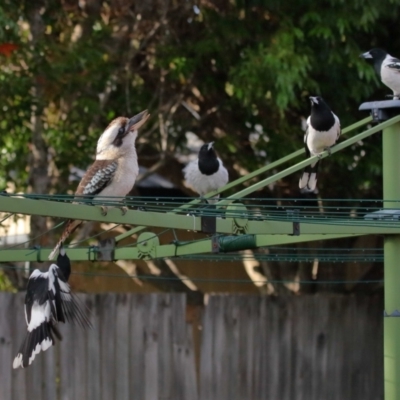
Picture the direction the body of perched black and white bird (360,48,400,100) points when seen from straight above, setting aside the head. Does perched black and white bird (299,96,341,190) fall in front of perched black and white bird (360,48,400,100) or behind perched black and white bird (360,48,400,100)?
in front

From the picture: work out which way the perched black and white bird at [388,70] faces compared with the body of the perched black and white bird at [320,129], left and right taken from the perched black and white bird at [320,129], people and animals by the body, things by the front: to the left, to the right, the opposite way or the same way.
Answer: to the right

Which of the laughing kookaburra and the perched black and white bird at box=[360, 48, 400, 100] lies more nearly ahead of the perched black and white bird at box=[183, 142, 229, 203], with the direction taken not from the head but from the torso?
the laughing kookaburra

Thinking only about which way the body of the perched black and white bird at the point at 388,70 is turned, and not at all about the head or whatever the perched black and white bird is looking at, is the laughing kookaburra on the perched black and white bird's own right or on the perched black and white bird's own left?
on the perched black and white bird's own left

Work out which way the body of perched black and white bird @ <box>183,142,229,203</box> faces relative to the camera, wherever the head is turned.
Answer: toward the camera

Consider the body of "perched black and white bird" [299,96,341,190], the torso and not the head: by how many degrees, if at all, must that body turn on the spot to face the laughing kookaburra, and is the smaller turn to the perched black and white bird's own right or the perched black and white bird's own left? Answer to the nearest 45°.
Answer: approximately 45° to the perched black and white bird's own right

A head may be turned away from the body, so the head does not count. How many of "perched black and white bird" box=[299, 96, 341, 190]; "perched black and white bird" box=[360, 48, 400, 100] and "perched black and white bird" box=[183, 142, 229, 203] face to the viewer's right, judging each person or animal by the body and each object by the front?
0

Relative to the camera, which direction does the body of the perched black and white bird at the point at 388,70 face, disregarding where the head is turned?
to the viewer's left

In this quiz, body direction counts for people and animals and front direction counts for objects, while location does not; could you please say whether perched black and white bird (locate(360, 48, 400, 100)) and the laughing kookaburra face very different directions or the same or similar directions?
very different directions

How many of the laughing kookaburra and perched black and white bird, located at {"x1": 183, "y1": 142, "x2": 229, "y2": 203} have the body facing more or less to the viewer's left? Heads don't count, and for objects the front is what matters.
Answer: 0

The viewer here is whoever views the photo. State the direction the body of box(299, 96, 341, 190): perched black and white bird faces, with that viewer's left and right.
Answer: facing the viewer
